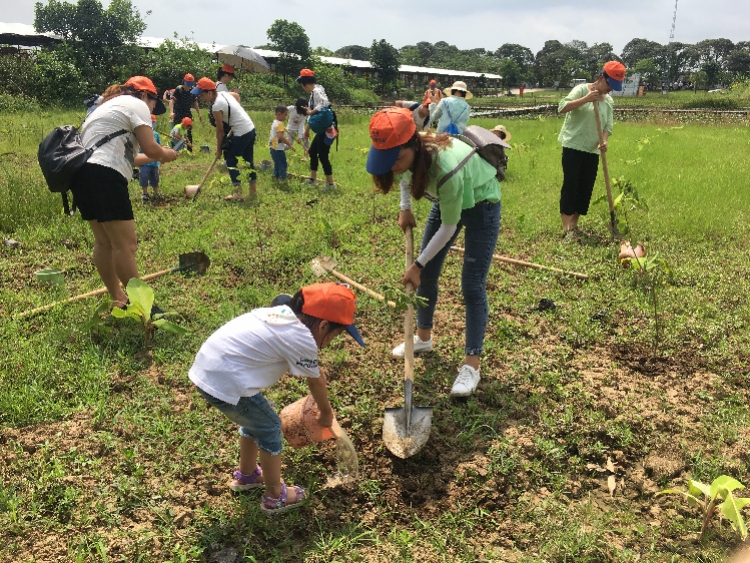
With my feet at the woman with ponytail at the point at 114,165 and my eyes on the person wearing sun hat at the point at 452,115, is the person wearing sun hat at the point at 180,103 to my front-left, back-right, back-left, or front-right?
front-left

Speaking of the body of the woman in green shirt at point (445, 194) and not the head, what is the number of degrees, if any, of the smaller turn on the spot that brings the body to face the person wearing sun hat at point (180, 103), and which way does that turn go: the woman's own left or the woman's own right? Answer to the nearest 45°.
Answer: approximately 90° to the woman's own right

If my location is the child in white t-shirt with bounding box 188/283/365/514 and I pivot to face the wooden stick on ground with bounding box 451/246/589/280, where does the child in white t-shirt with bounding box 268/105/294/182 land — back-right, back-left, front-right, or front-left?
front-left

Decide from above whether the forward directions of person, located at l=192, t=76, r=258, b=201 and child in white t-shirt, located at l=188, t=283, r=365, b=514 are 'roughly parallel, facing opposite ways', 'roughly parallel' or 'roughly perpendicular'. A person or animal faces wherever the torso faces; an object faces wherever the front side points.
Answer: roughly parallel, facing opposite ways

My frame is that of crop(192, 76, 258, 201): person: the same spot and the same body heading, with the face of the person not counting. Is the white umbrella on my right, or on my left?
on my right

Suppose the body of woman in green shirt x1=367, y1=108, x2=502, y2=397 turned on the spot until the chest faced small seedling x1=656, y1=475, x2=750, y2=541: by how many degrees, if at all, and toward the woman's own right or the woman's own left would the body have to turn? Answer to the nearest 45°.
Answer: approximately 90° to the woman's own left

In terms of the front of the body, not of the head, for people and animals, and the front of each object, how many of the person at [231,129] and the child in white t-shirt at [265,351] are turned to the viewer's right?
1

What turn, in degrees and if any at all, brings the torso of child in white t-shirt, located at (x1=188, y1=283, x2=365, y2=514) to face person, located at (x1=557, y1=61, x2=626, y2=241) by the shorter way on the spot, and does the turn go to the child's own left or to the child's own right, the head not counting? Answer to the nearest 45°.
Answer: approximately 45° to the child's own left

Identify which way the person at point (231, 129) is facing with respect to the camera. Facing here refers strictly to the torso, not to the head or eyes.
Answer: to the viewer's left

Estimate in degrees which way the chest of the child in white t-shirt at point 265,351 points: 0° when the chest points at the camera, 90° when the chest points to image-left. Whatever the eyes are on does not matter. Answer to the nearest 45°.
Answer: approximately 270°

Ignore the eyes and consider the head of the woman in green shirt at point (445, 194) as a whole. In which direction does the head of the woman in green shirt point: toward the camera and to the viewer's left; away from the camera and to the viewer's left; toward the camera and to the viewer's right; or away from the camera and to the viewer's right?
toward the camera and to the viewer's left

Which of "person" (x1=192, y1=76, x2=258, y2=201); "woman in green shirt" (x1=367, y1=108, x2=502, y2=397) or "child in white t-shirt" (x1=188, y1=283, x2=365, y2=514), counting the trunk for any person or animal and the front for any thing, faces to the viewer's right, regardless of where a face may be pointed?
the child in white t-shirt

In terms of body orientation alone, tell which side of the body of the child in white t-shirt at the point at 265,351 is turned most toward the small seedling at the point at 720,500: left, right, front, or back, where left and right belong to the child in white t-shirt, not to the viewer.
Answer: front

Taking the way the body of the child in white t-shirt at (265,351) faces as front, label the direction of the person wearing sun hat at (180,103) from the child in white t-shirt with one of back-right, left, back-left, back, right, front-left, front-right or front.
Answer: left

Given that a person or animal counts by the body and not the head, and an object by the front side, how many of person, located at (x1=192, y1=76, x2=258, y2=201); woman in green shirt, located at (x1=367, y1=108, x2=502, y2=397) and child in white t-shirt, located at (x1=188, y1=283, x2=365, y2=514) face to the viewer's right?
1

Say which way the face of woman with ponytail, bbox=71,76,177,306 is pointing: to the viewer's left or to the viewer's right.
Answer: to the viewer's right

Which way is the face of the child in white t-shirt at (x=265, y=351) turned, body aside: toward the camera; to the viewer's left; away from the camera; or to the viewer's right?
to the viewer's right
